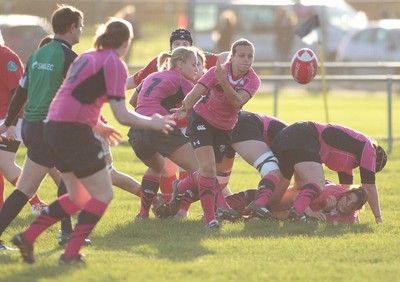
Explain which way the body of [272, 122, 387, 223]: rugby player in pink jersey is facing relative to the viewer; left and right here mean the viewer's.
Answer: facing to the right of the viewer

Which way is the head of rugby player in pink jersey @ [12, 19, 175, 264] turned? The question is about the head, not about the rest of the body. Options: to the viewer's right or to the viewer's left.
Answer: to the viewer's right

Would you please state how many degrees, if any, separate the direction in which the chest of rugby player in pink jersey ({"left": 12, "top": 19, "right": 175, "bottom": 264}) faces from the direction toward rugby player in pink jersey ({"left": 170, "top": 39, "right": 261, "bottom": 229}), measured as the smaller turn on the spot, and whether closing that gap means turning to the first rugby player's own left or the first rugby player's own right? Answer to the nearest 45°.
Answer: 0° — they already face them

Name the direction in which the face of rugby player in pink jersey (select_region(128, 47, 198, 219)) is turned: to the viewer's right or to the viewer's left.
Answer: to the viewer's right

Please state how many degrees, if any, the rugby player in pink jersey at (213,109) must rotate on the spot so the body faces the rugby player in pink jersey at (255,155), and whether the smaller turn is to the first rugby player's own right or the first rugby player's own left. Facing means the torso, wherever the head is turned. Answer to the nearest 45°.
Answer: approximately 90° to the first rugby player's own left

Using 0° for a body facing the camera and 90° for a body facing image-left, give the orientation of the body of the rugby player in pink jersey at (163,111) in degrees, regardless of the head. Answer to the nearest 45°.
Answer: approximately 225°

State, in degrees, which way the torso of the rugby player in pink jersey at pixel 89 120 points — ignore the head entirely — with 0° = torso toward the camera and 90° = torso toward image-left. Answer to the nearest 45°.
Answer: approximately 225°

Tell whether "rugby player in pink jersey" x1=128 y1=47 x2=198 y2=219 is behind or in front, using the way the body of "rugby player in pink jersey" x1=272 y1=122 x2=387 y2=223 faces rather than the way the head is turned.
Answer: behind

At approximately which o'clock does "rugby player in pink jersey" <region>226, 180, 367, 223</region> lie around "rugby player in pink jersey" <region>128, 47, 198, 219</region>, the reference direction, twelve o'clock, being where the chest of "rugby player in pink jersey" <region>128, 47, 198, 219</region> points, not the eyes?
"rugby player in pink jersey" <region>226, 180, 367, 223</region> is roughly at 2 o'clock from "rugby player in pink jersey" <region>128, 47, 198, 219</region>.

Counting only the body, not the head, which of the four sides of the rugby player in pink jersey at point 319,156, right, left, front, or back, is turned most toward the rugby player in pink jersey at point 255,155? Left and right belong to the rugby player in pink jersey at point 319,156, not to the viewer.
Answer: back
